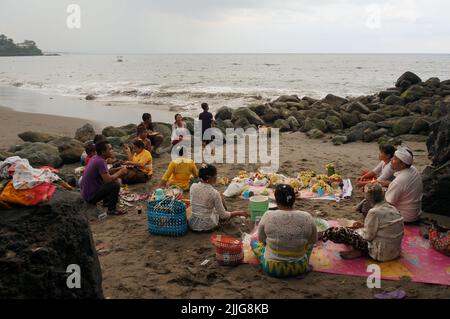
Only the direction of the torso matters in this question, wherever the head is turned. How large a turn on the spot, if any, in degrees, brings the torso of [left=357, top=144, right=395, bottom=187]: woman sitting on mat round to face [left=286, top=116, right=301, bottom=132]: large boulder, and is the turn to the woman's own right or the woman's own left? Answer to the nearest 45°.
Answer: approximately 90° to the woman's own right

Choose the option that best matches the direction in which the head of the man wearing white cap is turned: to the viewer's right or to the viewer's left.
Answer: to the viewer's left

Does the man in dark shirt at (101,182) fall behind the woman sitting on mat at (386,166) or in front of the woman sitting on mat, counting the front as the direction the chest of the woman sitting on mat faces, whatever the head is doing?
in front

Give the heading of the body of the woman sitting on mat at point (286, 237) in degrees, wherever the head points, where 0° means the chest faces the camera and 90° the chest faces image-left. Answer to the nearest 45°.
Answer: approximately 180°

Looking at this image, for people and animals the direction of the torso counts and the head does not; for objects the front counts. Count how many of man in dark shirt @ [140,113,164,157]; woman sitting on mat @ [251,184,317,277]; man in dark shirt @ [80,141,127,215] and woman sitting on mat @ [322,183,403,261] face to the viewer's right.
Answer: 1

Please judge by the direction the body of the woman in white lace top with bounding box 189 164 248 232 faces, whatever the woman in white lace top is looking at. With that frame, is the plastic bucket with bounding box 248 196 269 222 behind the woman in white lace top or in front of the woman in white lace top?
in front

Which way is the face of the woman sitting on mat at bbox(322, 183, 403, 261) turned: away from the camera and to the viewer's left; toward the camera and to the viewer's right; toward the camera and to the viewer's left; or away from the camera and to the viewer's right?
away from the camera and to the viewer's left

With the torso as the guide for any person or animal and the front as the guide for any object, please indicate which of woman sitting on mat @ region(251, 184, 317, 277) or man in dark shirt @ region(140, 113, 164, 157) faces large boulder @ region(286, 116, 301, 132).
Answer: the woman sitting on mat

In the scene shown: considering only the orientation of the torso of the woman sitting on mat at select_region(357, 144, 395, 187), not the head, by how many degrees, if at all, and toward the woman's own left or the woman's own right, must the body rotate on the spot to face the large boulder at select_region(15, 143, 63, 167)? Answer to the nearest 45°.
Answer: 0° — they already face it

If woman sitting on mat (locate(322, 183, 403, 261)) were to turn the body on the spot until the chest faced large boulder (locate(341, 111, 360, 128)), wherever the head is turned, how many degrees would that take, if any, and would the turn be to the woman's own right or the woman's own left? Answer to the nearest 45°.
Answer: approximately 45° to the woman's own right

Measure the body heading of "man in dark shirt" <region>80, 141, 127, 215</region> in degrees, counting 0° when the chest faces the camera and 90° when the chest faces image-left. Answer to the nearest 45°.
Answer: approximately 270°

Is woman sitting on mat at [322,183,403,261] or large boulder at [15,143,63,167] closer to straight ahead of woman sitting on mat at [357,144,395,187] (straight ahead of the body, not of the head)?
the large boulder
